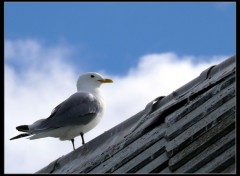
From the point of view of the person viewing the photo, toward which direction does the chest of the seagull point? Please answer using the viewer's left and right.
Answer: facing to the right of the viewer
